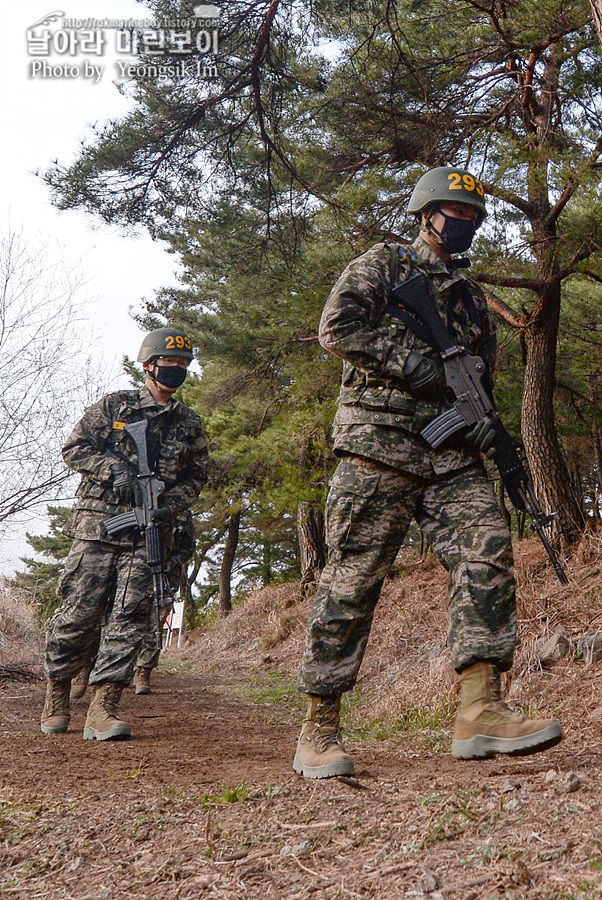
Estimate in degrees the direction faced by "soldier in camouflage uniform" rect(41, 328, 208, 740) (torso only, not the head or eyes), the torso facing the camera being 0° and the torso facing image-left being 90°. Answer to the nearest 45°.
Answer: approximately 315°

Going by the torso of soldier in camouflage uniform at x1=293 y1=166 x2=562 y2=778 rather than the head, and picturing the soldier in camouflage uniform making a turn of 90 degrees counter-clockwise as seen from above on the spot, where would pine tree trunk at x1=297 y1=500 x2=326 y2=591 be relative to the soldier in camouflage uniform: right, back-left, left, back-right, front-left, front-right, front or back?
front-left

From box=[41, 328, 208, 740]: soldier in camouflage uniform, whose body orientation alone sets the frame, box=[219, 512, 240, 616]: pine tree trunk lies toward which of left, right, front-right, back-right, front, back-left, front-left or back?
back-left

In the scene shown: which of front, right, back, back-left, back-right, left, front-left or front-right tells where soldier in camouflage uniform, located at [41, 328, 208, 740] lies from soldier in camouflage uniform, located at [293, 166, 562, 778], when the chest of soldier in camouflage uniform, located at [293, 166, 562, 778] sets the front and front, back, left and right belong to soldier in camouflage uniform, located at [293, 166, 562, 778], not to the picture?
back

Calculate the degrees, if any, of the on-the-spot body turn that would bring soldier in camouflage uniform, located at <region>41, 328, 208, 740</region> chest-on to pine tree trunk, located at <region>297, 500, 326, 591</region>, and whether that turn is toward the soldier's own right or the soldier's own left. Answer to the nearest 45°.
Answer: approximately 135° to the soldier's own left

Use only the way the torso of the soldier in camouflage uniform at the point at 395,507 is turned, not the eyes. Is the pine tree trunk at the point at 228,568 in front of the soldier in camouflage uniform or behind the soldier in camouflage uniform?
behind

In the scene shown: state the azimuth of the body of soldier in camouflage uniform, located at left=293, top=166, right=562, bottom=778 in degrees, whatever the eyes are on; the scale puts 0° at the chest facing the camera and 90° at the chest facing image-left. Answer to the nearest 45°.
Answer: approximately 315°
